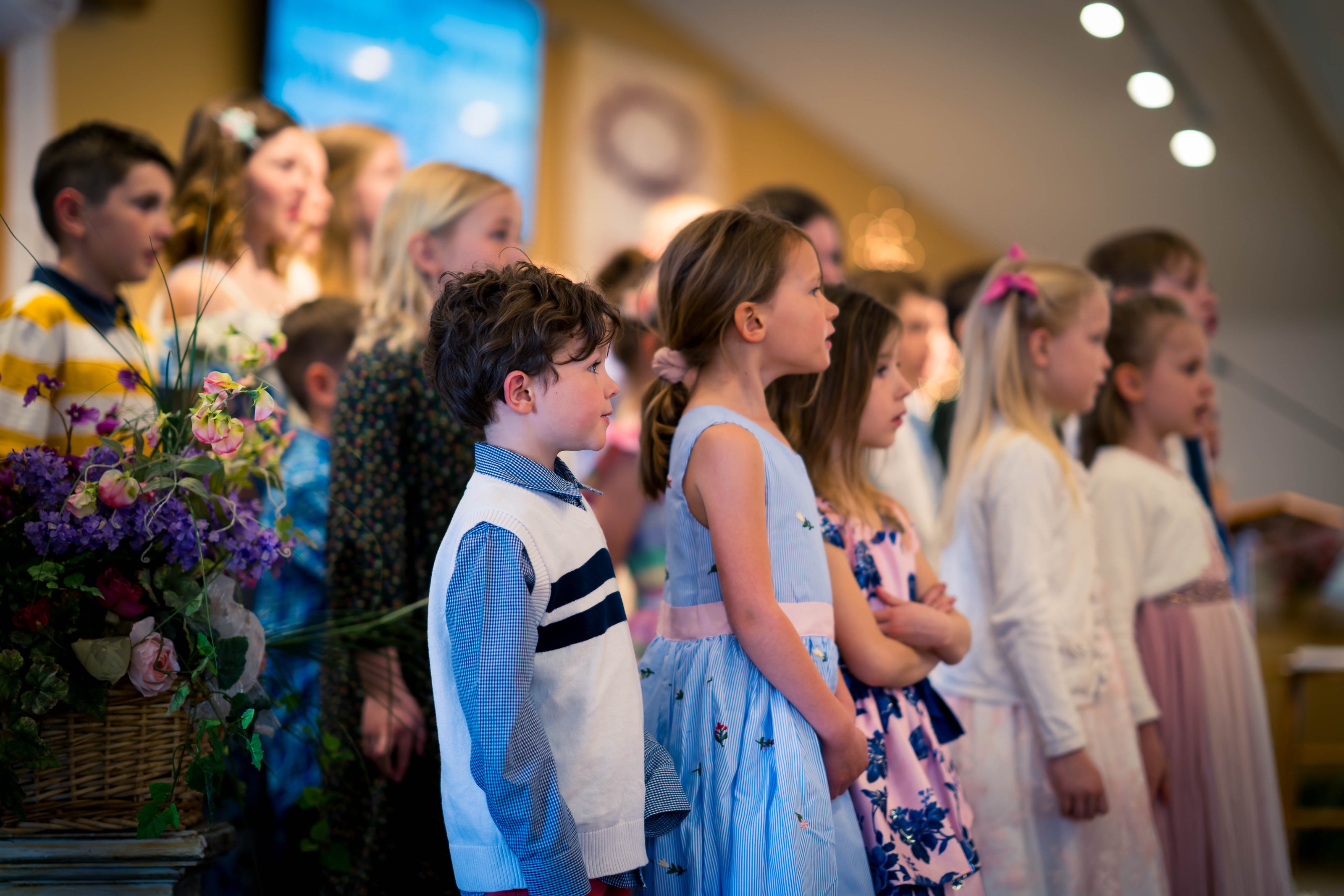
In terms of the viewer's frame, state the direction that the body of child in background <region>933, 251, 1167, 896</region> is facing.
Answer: to the viewer's right

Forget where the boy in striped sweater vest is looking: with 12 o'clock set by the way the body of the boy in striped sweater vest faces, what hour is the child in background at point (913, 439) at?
The child in background is roughly at 10 o'clock from the boy in striped sweater vest.

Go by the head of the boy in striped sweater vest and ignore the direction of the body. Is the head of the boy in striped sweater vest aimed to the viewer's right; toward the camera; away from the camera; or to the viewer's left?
to the viewer's right

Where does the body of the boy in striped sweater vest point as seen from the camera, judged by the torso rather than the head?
to the viewer's right

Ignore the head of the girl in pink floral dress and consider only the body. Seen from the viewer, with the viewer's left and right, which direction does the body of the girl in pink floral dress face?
facing to the right of the viewer

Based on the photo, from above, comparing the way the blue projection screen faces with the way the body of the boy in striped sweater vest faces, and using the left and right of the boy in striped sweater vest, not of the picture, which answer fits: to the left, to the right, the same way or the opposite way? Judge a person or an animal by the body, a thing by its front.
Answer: to the right

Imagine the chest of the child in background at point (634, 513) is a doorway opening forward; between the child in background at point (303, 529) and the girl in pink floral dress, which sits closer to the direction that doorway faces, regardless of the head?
the girl in pink floral dress

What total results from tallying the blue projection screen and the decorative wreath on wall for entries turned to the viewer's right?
0

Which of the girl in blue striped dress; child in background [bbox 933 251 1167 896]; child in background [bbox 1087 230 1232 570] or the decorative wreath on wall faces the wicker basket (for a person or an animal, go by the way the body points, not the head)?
the decorative wreath on wall

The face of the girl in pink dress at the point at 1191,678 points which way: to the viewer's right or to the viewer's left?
to the viewer's right

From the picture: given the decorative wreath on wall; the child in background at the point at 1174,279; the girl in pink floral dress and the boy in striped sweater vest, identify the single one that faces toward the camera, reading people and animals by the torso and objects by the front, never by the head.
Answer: the decorative wreath on wall

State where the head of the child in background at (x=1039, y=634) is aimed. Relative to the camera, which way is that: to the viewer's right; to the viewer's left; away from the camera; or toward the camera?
to the viewer's right

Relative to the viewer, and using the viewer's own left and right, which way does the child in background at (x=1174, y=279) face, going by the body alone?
facing to the right of the viewer
